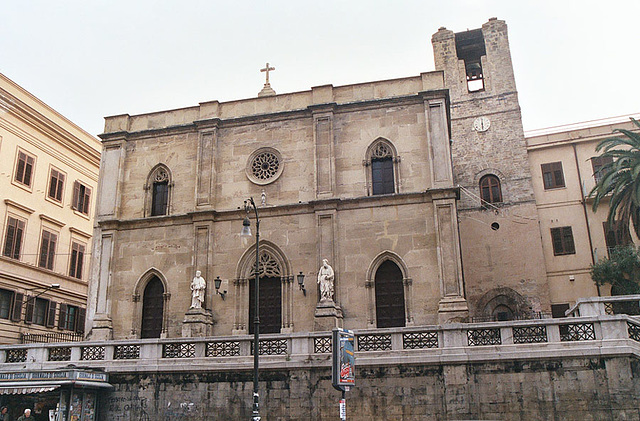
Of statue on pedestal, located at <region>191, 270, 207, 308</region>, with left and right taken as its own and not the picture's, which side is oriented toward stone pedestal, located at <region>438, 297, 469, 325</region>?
left

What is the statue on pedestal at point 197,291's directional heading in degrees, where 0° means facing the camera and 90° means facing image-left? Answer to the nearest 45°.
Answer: approximately 0°

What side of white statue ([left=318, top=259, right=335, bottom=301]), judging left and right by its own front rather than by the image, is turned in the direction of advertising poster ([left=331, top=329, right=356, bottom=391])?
front

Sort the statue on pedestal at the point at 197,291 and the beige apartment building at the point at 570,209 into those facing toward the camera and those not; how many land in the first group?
2

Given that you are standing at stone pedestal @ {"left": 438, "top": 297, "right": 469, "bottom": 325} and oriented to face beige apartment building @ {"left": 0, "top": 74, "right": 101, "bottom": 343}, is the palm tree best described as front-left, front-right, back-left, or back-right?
back-right

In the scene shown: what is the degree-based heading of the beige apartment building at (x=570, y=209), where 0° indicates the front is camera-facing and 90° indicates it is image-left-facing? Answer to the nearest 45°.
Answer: approximately 0°

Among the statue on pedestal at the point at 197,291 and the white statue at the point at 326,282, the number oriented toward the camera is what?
2

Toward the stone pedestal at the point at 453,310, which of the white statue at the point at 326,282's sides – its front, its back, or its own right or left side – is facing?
left

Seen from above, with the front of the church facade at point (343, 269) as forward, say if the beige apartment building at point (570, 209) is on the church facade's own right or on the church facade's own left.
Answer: on the church facade's own left

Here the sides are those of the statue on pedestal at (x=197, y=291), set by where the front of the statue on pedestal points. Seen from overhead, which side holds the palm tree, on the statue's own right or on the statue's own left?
on the statue's own left

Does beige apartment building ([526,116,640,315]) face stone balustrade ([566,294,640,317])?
yes
